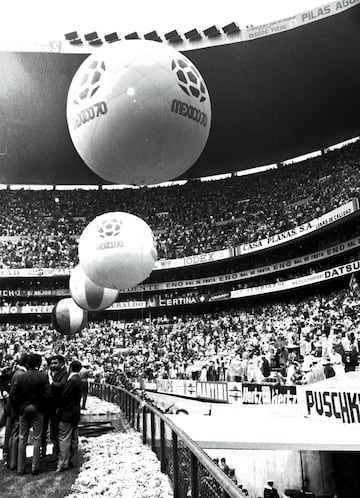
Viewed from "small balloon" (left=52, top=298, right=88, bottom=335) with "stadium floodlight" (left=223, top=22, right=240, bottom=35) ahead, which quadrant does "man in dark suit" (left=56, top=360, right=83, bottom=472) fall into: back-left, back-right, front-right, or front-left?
back-right

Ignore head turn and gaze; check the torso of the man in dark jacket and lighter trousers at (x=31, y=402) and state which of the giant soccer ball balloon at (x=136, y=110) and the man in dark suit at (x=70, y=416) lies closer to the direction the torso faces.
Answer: the giant soccer ball balloon

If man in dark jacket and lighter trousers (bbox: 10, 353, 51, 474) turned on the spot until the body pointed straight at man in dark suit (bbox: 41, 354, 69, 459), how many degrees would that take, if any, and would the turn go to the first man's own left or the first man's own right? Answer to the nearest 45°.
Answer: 0° — they already face them
